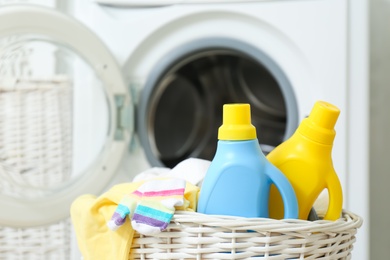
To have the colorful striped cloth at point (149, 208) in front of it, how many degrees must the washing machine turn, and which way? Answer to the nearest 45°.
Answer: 0° — it already faces it

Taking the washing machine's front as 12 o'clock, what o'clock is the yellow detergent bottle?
The yellow detergent bottle is roughly at 11 o'clock from the washing machine.

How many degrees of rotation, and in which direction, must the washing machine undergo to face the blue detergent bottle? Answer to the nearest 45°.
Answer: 0° — it already faces it

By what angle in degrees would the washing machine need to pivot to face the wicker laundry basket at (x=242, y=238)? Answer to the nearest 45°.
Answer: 0° — it already faces it

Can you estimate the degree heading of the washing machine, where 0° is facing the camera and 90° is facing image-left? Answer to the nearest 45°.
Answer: approximately 0°
